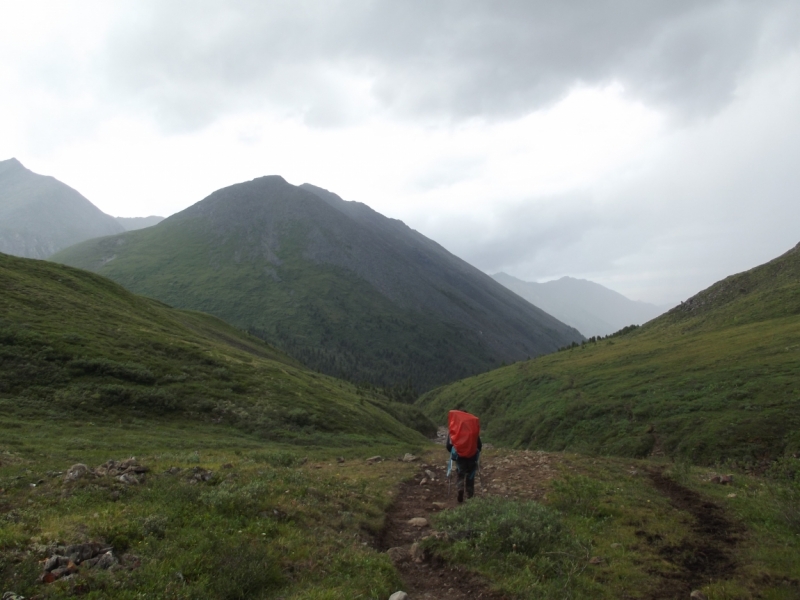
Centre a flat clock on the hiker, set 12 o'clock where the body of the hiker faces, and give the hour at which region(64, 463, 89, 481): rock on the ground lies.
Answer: The rock on the ground is roughly at 10 o'clock from the hiker.

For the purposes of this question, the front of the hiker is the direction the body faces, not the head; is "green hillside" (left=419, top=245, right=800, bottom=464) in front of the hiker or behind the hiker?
in front

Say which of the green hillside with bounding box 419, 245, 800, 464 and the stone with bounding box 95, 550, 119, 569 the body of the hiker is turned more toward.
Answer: the green hillside

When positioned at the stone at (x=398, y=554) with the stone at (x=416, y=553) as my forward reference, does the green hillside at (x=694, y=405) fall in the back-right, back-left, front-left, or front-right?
front-left

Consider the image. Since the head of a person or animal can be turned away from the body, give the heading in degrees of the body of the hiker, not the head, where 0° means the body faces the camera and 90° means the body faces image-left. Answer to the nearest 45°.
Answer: approximately 180°

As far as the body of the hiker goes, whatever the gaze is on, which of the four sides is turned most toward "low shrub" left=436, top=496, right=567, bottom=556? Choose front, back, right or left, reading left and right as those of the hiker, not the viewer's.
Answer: back

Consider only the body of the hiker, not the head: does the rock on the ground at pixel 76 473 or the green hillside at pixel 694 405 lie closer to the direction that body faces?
the green hillside

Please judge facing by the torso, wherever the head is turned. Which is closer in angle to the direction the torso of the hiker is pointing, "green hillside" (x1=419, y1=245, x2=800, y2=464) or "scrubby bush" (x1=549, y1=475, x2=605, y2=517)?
the green hillside

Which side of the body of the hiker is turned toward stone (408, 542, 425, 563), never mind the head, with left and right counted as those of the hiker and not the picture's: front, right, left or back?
back

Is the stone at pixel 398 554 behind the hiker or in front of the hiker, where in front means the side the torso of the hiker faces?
behind

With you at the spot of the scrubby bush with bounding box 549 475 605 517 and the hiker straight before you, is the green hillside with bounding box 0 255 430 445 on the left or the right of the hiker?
right

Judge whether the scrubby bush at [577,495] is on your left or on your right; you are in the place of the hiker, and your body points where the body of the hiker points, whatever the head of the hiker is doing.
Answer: on your right
